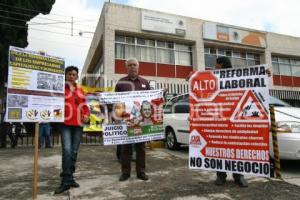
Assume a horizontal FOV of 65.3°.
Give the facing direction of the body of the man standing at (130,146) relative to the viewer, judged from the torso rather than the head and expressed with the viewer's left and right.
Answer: facing the viewer

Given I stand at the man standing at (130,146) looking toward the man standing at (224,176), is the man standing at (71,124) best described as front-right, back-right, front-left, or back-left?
back-right

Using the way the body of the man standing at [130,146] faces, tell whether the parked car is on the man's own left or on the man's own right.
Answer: on the man's own left

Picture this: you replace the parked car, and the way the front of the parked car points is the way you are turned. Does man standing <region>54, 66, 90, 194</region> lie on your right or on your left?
on your right

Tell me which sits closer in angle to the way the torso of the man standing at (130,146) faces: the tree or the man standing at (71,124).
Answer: the man standing

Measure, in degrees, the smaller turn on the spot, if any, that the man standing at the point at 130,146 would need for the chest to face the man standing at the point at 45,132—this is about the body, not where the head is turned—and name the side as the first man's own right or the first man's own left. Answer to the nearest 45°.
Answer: approximately 135° to the first man's own right

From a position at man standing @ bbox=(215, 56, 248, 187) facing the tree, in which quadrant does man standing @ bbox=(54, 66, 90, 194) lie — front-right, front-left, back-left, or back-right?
front-left

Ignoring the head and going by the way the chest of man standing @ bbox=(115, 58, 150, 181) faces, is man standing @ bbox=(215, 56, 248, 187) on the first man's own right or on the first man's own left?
on the first man's own left

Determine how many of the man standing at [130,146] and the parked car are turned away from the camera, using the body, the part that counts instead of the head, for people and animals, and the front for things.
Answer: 0
